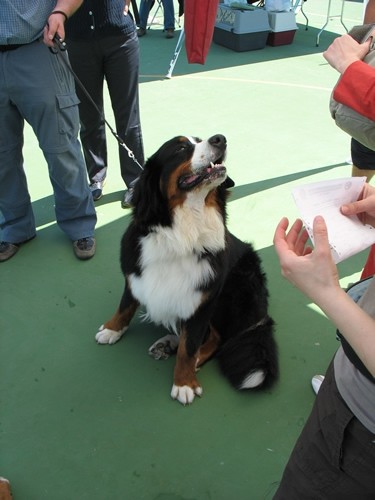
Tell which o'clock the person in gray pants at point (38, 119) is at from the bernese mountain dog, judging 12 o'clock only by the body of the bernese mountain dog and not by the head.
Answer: The person in gray pants is roughly at 3 o'clock from the bernese mountain dog.

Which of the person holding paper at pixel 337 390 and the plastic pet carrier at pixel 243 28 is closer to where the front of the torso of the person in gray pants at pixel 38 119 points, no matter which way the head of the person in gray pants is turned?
the person holding paper

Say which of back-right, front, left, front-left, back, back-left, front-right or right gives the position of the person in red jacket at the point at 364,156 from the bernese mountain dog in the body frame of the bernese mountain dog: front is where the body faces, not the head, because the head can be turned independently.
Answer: back

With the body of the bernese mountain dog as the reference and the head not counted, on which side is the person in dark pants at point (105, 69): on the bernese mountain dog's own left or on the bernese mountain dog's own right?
on the bernese mountain dog's own right

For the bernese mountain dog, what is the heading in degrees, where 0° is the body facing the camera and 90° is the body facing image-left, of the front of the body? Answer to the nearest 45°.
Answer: approximately 45°

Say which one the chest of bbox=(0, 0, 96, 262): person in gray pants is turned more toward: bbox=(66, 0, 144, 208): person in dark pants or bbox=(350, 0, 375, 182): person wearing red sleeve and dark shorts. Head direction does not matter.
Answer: the person wearing red sleeve and dark shorts

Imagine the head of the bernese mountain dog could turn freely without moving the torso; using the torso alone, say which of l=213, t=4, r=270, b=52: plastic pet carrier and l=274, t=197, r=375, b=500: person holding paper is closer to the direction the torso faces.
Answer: the person holding paper
